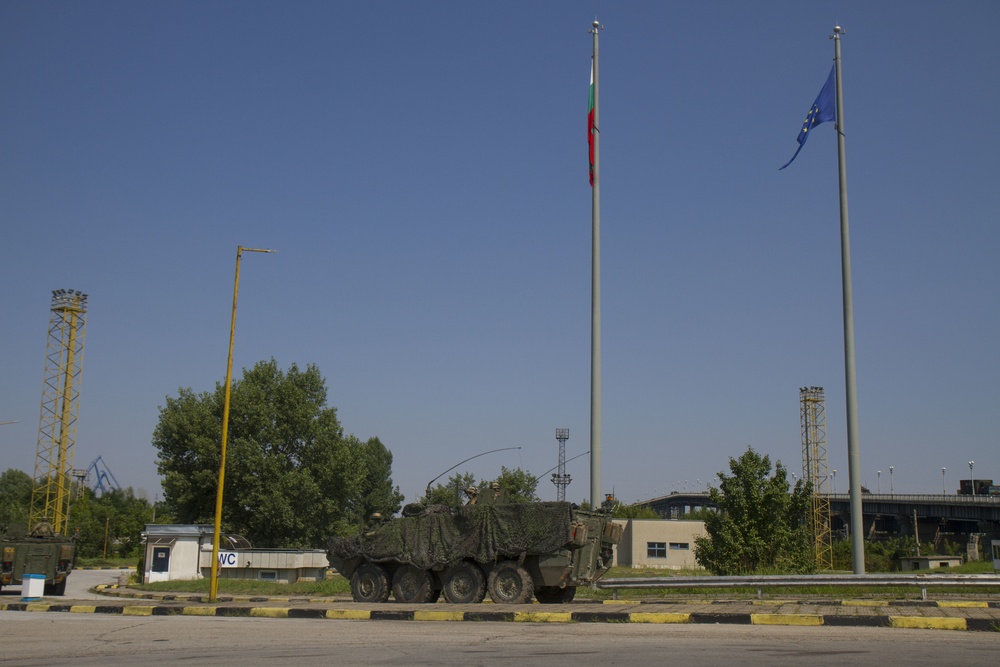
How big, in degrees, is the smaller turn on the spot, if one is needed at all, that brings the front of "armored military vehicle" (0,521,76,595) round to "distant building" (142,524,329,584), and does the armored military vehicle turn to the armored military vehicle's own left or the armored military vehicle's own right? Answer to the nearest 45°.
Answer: approximately 45° to the armored military vehicle's own right

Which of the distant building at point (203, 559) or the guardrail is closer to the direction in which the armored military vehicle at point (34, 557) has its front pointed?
the distant building
